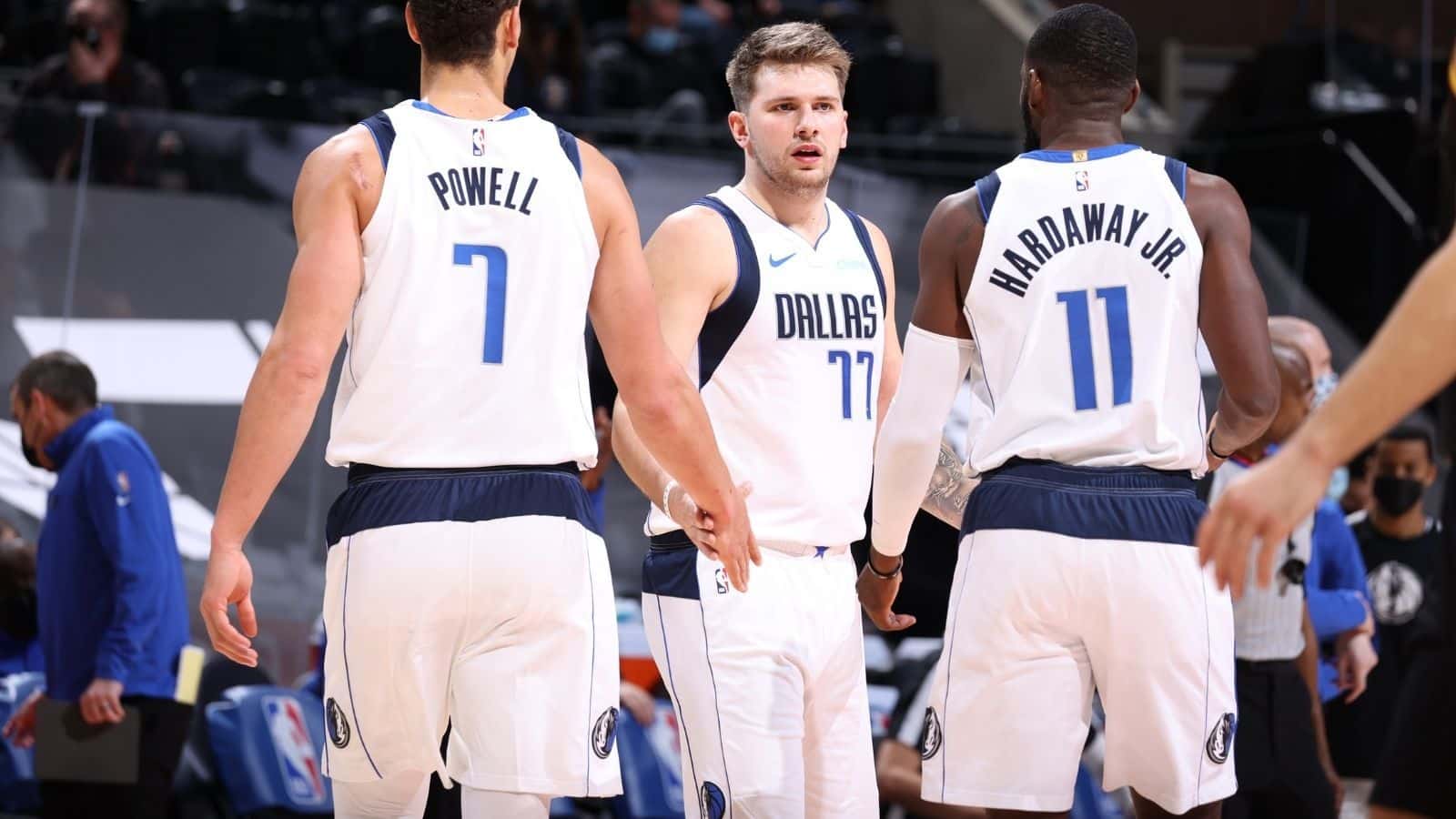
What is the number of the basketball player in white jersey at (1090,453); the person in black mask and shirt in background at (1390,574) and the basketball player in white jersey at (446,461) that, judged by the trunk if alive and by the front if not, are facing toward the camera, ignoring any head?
1

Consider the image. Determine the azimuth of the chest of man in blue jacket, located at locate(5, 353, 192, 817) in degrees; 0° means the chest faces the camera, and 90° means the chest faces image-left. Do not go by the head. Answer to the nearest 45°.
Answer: approximately 90°

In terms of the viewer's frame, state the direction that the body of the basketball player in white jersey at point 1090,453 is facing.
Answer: away from the camera

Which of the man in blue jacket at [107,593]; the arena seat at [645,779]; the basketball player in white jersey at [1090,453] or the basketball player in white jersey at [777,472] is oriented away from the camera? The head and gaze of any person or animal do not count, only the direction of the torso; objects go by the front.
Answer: the basketball player in white jersey at [1090,453]

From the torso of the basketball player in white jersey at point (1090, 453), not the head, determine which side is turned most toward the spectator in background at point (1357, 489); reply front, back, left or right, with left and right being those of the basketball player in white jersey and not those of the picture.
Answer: front

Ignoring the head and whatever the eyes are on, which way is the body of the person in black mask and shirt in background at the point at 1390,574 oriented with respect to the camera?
toward the camera

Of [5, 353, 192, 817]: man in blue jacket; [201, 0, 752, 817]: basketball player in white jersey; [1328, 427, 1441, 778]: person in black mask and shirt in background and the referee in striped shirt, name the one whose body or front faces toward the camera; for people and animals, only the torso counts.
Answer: the person in black mask and shirt in background

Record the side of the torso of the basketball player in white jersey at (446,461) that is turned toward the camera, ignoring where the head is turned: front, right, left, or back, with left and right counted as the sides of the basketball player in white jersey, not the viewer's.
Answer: back

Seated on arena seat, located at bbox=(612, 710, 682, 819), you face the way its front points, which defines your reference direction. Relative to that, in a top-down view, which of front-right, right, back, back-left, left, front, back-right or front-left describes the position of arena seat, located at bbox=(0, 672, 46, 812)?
back-right

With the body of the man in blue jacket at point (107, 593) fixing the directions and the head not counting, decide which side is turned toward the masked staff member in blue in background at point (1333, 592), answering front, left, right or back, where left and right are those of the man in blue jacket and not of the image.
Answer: back

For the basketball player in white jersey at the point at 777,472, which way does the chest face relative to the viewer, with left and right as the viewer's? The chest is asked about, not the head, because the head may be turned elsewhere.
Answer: facing the viewer and to the right of the viewer

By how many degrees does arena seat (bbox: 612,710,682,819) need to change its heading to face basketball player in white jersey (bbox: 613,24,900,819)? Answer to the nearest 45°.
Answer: approximately 45° to its right
